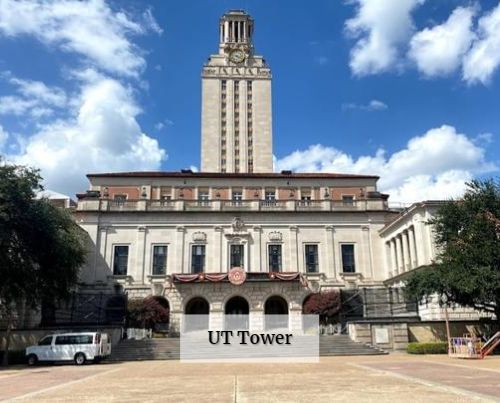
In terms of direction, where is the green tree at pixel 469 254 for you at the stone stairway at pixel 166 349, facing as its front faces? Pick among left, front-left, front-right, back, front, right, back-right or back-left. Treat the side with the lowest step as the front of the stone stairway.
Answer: left

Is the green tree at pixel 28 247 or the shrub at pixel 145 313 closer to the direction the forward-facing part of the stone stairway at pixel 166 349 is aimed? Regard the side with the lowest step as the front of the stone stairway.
the green tree

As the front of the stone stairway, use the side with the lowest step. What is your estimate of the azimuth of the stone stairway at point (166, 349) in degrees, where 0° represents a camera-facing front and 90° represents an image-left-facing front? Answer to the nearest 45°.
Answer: approximately 0°

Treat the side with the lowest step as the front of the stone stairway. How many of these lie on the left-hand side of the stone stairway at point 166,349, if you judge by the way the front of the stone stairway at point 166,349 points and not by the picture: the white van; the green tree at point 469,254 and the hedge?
2

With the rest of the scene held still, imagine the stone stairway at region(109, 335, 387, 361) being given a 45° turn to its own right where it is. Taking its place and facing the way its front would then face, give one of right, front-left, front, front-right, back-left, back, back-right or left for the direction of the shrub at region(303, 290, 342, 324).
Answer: back

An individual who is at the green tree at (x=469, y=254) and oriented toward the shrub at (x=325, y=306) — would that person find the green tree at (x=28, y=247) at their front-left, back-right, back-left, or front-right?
front-left

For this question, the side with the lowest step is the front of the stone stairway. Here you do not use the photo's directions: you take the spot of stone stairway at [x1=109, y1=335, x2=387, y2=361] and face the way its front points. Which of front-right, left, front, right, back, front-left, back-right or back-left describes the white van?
front-right

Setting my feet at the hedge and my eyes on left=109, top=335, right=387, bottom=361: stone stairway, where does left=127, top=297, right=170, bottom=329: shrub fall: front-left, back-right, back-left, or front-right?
front-right

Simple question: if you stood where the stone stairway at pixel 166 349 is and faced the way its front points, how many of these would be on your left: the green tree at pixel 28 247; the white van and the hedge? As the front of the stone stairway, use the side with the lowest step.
1

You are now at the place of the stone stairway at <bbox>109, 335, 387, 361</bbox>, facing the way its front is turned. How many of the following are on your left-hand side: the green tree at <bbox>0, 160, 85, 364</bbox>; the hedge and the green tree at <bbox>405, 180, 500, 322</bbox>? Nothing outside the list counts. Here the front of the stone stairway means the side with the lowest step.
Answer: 2

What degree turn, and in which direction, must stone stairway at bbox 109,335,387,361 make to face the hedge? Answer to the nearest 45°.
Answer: approximately 90° to its left

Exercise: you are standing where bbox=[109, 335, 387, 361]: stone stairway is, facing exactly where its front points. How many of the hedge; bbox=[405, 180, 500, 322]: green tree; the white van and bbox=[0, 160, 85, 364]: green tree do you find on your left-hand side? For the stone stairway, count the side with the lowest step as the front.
2

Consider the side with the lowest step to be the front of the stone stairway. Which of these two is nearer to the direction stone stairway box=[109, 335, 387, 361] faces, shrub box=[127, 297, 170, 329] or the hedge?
the hedge

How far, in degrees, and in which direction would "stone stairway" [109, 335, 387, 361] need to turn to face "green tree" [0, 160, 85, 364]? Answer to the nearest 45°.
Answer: approximately 45° to its right
